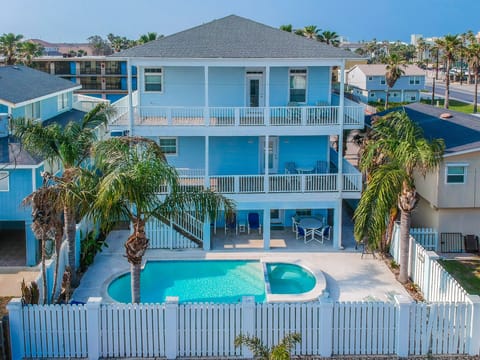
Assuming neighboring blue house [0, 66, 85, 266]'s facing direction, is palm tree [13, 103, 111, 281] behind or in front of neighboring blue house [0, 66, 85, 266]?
in front

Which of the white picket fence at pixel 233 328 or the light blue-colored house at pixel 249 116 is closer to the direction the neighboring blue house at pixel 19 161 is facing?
the white picket fence

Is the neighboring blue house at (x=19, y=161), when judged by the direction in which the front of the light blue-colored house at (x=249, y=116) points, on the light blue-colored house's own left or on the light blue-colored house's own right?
on the light blue-colored house's own right

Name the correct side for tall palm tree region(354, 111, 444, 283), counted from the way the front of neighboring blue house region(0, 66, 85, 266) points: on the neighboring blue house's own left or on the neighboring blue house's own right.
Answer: on the neighboring blue house's own left

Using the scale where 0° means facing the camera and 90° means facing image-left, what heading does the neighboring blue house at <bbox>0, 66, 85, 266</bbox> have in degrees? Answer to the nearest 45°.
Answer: approximately 0°

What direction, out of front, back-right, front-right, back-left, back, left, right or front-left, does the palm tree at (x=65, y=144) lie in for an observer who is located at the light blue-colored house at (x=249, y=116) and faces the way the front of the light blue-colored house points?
front-right

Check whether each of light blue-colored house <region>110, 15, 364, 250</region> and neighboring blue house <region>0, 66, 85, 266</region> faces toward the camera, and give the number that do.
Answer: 2

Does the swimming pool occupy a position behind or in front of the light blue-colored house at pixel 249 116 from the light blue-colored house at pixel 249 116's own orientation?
in front

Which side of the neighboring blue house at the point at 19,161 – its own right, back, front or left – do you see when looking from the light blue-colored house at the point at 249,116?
left

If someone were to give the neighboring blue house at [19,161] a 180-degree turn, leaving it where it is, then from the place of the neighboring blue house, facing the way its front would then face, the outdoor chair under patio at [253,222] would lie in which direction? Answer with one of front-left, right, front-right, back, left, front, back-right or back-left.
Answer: right
